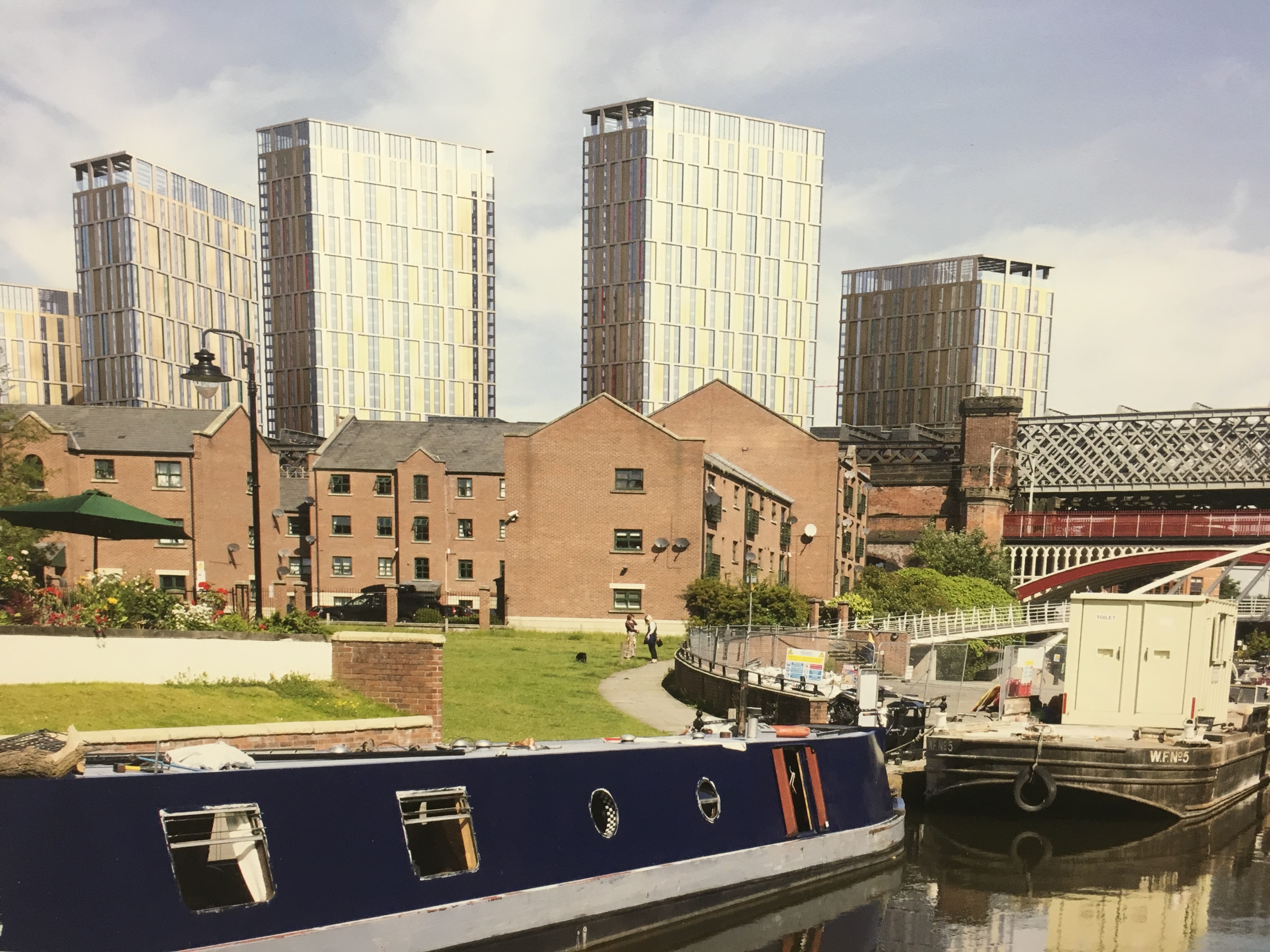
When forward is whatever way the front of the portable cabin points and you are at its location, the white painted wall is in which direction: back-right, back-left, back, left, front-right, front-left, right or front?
front-right

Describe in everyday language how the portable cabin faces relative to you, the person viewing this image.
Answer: facing the viewer

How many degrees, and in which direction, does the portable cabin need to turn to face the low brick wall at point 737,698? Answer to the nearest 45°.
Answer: approximately 90° to its right

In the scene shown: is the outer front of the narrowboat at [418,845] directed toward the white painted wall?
no

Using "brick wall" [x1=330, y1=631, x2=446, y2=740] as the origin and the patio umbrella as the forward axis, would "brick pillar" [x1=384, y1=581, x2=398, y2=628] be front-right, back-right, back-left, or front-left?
front-right

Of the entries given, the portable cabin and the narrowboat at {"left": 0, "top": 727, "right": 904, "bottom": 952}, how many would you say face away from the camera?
0

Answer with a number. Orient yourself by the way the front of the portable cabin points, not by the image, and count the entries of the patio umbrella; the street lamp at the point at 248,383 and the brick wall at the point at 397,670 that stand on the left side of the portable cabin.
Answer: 0

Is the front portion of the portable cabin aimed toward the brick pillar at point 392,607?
no

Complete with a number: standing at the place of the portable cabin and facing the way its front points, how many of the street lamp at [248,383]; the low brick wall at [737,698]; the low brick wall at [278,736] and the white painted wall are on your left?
0

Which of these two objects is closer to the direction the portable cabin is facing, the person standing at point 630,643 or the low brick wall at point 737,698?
the low brick wall

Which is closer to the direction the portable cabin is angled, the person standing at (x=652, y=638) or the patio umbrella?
the patio umbrella

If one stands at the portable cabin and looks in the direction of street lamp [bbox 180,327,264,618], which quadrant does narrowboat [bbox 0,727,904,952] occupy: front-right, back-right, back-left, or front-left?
front-left
